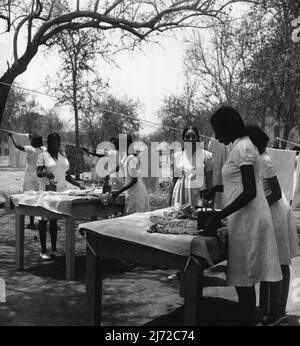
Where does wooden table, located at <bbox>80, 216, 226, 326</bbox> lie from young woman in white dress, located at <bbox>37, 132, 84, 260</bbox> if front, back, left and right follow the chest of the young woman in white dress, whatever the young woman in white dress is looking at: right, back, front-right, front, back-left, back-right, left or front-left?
front-right

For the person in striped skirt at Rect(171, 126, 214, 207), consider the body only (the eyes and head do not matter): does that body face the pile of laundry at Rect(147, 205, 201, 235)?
yes

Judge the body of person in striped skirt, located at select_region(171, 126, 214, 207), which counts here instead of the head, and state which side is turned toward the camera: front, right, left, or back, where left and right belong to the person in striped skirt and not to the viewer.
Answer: front

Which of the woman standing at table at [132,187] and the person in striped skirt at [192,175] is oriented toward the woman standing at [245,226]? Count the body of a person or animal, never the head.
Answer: the person in striped skirt

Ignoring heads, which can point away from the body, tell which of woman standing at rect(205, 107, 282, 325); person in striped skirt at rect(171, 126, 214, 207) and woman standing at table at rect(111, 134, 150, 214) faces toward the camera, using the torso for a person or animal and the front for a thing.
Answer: the person in striped skirt

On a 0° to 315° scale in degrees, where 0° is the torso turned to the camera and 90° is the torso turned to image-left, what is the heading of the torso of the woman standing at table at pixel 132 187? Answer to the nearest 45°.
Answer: approximately 90°

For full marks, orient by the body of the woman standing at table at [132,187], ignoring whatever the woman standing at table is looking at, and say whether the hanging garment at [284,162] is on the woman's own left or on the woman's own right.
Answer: on the woman's own right

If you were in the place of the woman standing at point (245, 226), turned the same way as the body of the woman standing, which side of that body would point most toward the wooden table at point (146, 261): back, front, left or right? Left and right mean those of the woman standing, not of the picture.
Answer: front

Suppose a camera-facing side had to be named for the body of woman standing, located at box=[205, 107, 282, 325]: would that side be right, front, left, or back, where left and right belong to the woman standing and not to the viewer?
left

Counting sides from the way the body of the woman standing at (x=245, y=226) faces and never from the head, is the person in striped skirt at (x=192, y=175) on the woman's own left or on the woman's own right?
on the woman's own right

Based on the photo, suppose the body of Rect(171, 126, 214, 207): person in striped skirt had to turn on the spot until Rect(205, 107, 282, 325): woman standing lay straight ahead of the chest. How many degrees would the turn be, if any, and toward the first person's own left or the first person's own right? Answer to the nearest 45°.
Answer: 0° — they already face them

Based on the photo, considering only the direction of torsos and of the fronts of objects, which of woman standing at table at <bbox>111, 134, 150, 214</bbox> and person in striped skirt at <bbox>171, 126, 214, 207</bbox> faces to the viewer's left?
the woman standing at table

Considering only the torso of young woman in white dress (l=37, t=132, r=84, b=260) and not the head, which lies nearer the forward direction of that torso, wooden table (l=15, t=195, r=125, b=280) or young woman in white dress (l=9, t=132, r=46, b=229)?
the wooden table

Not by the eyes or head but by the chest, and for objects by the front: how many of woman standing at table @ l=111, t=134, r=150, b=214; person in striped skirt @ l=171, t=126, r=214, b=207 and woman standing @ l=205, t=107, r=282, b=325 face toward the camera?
1
